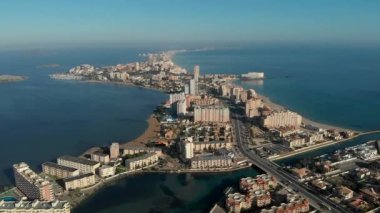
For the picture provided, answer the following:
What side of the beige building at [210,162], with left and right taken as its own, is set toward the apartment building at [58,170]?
right

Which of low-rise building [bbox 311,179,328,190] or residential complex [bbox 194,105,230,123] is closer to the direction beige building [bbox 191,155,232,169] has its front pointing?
the low-rise building

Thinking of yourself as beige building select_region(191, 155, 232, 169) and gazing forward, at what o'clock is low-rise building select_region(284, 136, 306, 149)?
The low-rise building is roughly at 8 o'clock from the beige building.

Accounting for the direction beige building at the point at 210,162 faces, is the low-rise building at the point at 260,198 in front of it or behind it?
in front

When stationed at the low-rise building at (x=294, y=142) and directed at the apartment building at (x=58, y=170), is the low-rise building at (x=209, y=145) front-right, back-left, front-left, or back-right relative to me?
front-right

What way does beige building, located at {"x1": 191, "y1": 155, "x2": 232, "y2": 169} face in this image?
toward the camera

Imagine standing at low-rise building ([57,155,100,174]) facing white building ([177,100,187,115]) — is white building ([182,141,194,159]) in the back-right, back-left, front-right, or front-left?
front-right

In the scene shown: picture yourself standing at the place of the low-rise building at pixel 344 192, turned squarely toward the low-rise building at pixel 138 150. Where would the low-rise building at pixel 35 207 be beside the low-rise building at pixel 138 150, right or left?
left

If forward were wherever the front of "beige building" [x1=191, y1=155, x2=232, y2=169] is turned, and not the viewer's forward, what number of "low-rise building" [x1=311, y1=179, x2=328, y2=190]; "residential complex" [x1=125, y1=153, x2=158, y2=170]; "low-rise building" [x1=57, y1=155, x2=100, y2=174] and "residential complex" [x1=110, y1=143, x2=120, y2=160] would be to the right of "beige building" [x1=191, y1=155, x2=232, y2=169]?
3
